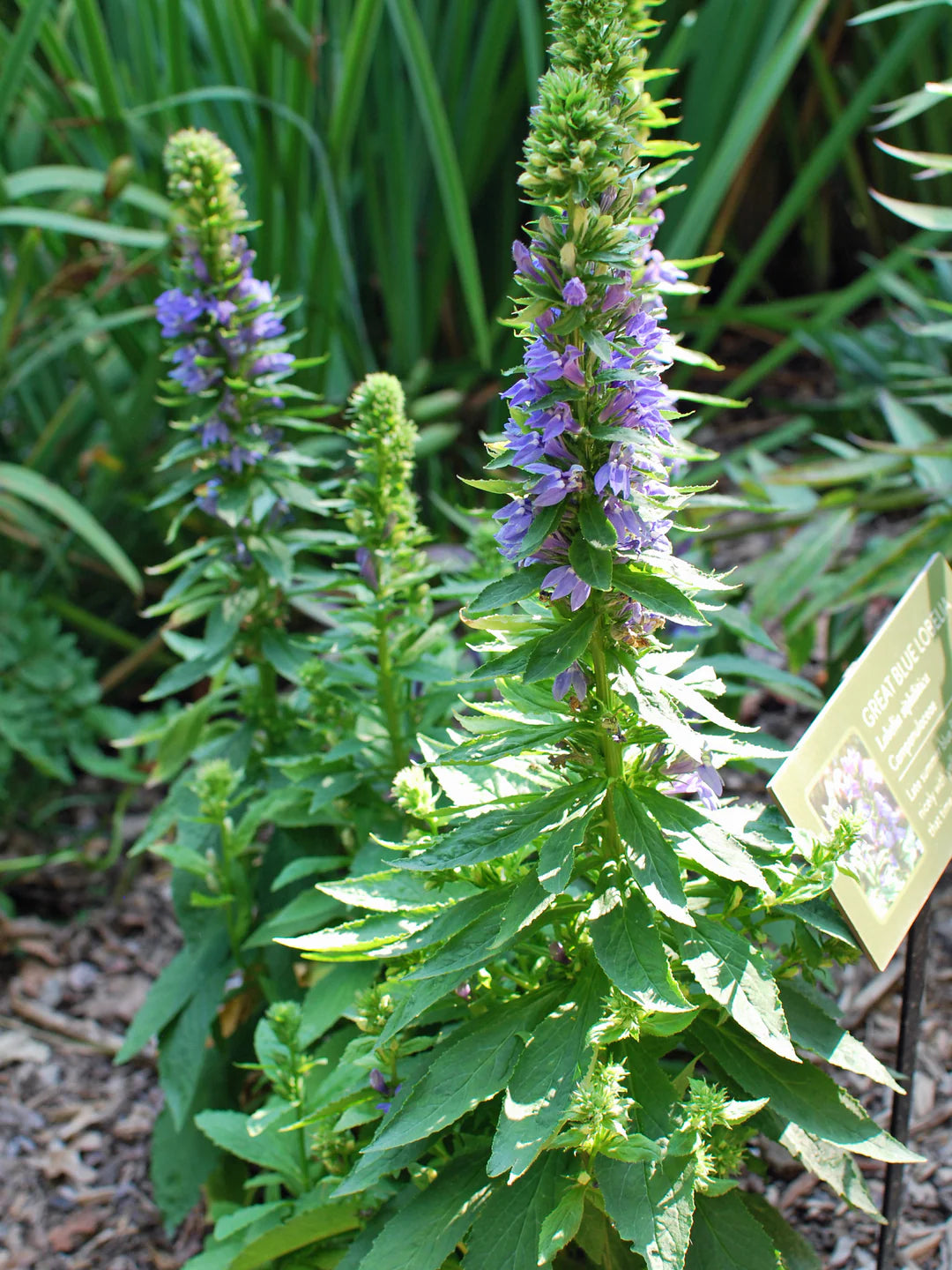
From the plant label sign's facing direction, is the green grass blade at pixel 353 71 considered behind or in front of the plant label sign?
behind

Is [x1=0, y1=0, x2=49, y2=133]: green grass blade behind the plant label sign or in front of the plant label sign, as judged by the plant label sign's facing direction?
behind

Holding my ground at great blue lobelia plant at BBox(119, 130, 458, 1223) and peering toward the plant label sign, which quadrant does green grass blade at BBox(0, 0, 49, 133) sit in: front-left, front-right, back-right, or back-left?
back-left
